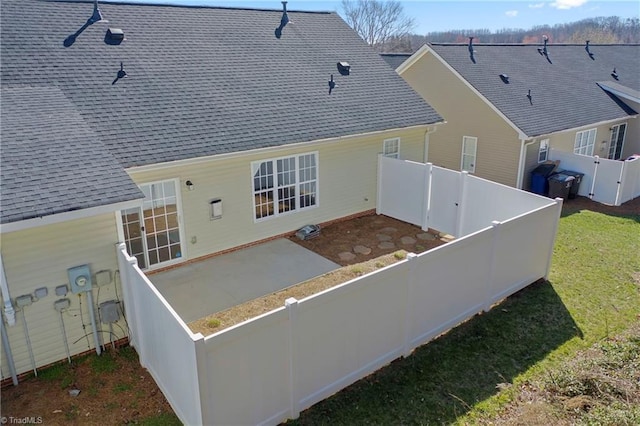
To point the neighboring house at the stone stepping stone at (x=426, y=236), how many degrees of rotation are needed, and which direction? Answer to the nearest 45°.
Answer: approximately 135° to its left

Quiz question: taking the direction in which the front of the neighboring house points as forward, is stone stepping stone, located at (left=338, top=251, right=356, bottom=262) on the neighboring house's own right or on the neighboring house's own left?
on the neighboring house's own left

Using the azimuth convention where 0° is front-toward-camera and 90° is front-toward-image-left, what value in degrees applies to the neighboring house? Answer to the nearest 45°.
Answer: approximately 135°

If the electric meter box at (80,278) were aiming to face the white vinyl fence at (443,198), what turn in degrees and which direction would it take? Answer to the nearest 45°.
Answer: approximately 45° to its left

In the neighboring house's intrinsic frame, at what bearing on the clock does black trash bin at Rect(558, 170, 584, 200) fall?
The black trash bin is roughly at 6 o'clock from the neighboring house.

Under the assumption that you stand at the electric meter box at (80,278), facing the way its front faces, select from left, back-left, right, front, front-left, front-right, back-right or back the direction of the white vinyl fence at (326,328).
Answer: front

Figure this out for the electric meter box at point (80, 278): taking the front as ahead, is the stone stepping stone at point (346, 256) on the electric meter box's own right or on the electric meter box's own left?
on the electric meter box's own left

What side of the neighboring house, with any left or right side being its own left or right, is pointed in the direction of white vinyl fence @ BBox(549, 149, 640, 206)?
back

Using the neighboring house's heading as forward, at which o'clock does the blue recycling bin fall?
The blue recycling bin is roughly at 7 o'clock from the neighboring house.
